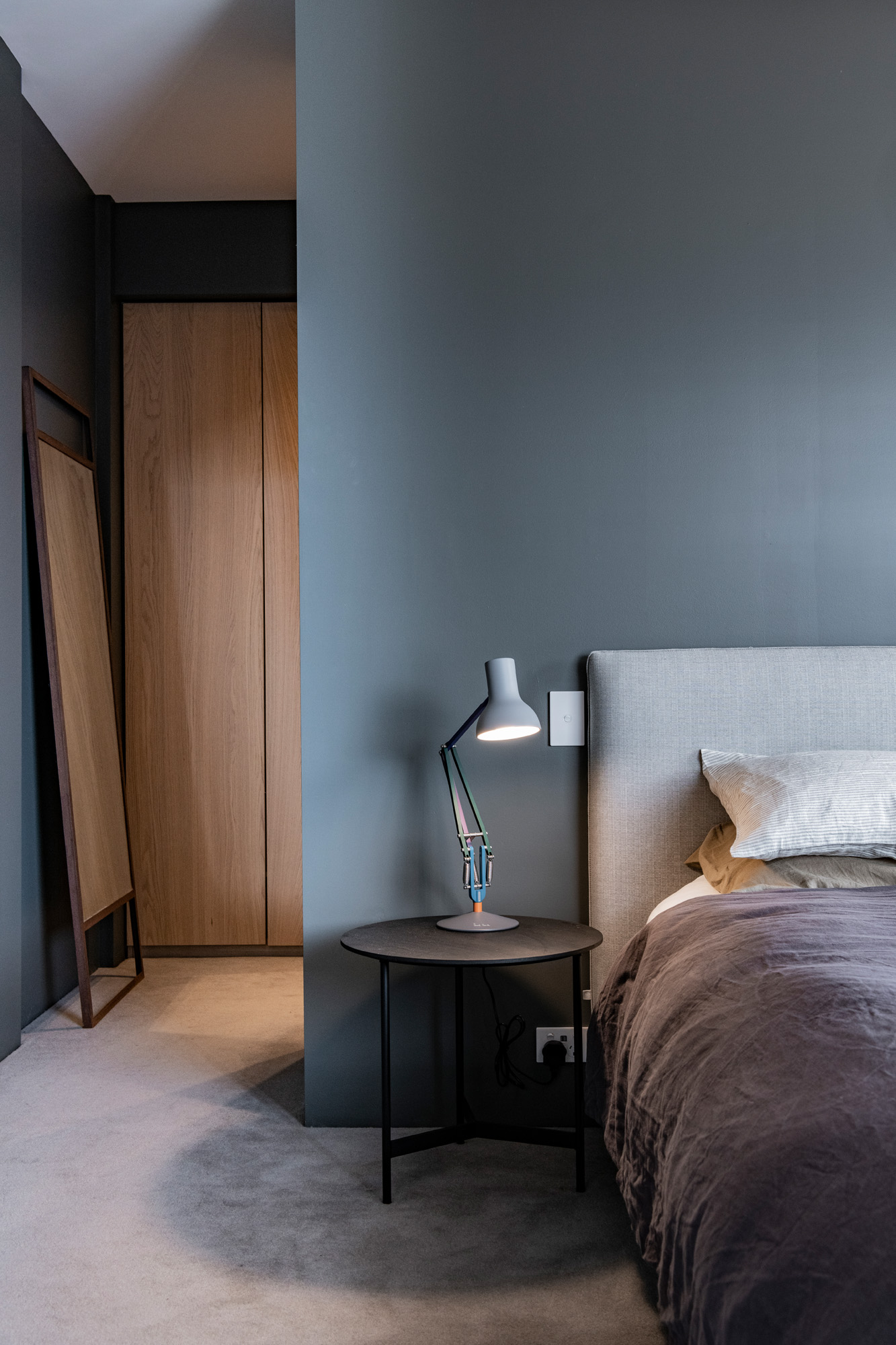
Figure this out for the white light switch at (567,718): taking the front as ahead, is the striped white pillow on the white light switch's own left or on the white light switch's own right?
on the white light switch's own left

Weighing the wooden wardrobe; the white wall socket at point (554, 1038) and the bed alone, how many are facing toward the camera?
3

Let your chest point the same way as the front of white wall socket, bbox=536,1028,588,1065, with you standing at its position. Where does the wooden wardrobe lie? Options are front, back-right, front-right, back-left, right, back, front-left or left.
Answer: back-right

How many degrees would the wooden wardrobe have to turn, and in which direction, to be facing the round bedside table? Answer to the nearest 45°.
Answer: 0° — it already faces it

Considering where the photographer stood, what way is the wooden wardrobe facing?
facing the viewer

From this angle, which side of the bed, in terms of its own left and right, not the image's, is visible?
front

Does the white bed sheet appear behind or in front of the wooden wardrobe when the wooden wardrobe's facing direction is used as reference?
in front
